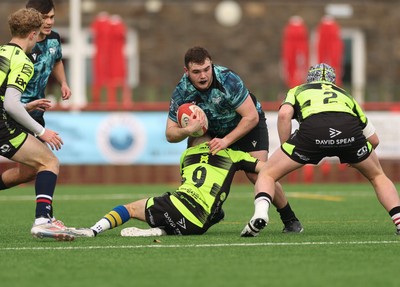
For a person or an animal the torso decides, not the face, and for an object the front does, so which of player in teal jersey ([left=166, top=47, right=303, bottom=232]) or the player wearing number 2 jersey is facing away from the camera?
the player wearing number 2 jersey

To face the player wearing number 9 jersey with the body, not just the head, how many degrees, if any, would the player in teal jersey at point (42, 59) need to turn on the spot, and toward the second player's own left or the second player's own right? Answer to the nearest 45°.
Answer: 0° — they already face them

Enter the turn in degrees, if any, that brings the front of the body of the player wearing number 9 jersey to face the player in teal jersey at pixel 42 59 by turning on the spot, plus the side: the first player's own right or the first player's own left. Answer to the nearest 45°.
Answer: approximately 45° to the first player's own left

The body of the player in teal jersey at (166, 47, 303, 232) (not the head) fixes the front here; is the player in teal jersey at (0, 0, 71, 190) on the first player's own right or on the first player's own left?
on the first player's own right

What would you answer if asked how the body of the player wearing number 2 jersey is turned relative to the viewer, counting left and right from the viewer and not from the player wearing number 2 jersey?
facing away from the viewer

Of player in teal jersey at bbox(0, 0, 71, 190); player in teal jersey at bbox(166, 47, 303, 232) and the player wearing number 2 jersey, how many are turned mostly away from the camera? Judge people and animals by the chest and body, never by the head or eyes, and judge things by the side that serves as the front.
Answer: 1

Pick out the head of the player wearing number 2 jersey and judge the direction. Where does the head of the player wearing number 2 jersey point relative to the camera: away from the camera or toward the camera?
away from the camera

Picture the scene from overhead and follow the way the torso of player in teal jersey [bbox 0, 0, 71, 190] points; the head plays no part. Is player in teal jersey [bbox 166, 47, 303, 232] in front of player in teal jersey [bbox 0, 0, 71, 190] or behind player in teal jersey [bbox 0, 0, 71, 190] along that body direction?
in front

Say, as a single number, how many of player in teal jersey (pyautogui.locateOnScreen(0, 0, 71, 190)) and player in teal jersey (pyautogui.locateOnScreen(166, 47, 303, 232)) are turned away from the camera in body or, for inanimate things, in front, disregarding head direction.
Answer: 0

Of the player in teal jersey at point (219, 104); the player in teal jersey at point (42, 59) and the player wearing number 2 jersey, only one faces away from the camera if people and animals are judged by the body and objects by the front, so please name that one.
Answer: the player wearing number 2 jersey

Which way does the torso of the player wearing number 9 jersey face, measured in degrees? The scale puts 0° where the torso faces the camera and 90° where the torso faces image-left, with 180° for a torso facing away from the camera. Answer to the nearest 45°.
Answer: approximately 180°

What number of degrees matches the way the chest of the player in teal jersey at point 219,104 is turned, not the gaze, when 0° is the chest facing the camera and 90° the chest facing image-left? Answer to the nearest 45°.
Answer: approximately 45°

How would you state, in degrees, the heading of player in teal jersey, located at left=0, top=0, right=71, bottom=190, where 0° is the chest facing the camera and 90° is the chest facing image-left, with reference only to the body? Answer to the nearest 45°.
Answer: approximately 315°
